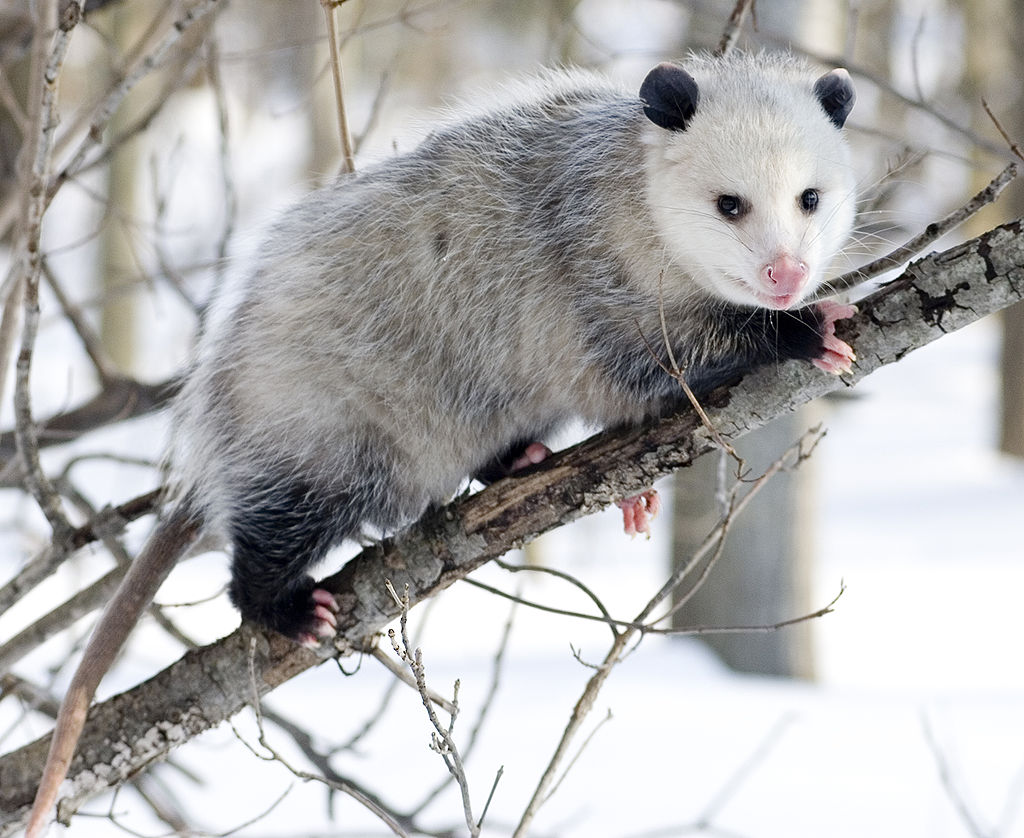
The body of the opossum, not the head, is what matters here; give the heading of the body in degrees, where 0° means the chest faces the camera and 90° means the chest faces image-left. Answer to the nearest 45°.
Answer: approximately 270°

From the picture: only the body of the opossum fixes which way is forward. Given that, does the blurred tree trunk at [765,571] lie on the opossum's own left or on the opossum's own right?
on the opossum's own left
